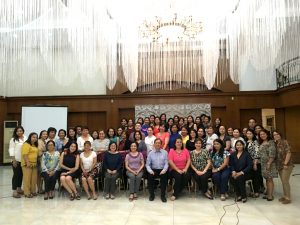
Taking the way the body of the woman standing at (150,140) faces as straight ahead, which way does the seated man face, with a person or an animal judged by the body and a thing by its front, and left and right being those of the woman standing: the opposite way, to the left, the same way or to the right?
the same way

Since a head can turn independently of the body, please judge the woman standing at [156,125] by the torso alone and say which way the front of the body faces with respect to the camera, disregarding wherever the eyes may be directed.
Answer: toward the camera

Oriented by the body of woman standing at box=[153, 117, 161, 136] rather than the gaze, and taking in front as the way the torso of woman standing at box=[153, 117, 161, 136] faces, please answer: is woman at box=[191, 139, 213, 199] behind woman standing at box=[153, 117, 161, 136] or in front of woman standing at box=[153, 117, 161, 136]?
in front

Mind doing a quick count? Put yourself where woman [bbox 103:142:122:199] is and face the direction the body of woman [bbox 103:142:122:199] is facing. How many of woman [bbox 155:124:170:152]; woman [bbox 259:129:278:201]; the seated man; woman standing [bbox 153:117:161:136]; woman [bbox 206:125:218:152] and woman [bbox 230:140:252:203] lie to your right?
0

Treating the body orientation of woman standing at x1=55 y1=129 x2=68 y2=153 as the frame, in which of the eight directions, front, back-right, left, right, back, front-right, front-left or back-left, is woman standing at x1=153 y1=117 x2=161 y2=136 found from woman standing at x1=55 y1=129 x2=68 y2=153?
left

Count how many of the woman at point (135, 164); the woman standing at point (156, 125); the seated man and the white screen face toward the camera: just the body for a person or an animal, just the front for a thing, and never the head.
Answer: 4

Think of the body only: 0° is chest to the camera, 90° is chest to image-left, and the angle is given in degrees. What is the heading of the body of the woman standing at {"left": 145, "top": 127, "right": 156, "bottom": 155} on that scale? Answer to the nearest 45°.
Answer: approximately 0°

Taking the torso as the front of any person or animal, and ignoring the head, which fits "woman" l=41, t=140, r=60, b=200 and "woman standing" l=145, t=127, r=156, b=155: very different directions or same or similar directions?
same or similar directions

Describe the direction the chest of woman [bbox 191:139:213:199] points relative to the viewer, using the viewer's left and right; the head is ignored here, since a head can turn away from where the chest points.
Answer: facing the viewer

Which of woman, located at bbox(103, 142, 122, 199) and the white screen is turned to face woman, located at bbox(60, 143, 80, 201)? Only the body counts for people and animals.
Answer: the white screen

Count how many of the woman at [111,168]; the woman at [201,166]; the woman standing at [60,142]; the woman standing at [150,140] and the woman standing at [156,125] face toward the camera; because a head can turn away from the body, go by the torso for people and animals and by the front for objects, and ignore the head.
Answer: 5

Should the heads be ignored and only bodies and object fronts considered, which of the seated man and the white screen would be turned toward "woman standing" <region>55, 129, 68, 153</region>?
the white screen

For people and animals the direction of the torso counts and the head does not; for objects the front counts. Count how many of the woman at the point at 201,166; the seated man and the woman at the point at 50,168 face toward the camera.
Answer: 3

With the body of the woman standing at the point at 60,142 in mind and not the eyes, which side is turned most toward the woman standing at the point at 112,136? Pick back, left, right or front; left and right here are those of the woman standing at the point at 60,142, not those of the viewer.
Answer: left

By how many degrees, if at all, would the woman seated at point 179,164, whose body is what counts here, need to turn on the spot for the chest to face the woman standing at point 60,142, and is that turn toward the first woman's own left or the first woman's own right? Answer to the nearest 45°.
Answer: approximately 90° to the first woman's own right

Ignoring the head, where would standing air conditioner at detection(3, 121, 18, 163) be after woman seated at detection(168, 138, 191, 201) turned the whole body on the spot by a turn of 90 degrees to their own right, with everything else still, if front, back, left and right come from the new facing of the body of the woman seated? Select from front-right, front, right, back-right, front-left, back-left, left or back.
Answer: front-right
